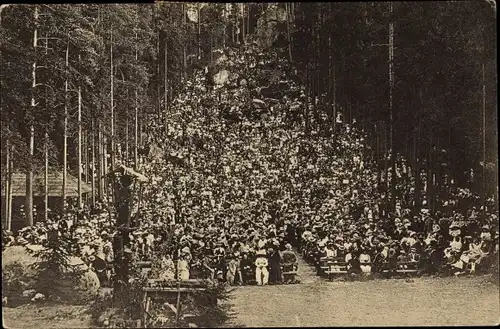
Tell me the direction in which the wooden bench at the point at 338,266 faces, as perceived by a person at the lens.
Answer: facing the viewer

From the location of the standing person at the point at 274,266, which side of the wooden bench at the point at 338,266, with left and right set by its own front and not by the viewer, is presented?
right

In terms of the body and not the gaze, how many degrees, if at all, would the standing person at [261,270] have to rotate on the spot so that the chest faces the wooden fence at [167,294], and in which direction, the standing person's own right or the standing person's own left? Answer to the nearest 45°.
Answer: approximately 90° to the standing person's own right

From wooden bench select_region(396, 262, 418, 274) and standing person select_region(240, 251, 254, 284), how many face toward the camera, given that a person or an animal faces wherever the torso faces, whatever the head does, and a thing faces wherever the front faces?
2

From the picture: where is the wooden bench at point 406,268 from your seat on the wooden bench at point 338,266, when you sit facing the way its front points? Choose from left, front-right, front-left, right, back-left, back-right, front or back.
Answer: left

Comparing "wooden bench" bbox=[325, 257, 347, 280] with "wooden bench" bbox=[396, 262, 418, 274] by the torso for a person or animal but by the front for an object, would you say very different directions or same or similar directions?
same or similar directions

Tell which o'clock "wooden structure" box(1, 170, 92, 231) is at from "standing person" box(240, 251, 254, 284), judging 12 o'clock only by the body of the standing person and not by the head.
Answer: The wooden structure is roughly at 3 o'clock from the standing person.

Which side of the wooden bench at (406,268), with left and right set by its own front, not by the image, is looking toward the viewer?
front

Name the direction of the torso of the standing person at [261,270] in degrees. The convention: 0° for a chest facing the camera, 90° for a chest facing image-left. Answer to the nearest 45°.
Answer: approximately 0°

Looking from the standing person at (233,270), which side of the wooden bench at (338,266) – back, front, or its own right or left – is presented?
right

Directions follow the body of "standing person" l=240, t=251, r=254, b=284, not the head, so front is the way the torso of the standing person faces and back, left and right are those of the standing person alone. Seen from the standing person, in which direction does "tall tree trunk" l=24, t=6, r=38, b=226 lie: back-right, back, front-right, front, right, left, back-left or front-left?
right

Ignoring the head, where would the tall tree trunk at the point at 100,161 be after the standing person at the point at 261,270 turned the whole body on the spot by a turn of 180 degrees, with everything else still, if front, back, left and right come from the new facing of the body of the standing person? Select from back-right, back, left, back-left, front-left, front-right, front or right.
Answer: left

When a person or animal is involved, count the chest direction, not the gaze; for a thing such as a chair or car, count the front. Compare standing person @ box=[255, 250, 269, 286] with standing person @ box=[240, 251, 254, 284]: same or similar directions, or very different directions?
same or similar directions

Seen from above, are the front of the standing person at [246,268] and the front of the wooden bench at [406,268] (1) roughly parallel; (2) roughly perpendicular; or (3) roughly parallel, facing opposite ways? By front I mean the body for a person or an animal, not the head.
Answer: roughly parallel
